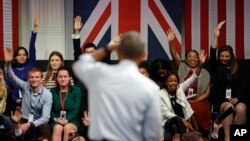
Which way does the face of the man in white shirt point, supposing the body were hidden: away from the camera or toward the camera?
away from the camera

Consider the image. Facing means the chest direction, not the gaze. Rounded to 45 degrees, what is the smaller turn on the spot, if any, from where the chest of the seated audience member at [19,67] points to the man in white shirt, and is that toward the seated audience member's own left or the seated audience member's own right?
0° — they already face them

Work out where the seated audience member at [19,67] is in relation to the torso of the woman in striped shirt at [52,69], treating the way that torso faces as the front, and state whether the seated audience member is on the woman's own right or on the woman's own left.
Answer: on the woman's own right

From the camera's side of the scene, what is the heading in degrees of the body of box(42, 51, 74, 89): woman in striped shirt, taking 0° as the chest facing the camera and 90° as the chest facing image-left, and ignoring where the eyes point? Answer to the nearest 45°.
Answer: approximately 0°

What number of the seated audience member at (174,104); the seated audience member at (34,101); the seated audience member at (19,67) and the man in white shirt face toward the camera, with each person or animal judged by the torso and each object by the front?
3

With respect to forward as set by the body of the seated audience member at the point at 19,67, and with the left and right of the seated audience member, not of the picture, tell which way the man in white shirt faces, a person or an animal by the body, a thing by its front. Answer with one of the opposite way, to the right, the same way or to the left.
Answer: the opposite way

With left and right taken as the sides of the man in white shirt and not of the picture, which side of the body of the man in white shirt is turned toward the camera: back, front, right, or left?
back

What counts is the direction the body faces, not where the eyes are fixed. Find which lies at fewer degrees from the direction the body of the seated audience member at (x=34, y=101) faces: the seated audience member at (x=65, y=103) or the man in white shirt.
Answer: the man in white shirt

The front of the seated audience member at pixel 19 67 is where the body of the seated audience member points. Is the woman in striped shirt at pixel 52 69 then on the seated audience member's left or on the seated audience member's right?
on the seated audience member's left

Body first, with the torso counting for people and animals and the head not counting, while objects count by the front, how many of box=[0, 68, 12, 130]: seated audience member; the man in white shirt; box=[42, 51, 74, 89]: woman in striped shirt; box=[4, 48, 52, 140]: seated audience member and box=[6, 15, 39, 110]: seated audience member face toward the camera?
4
